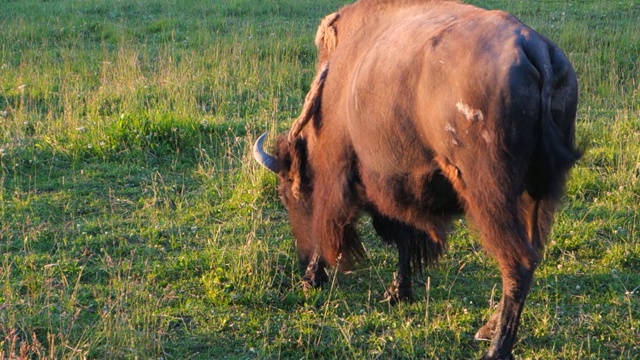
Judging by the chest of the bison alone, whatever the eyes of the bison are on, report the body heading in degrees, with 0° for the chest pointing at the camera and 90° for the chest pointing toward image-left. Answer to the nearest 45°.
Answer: approximately 135°
